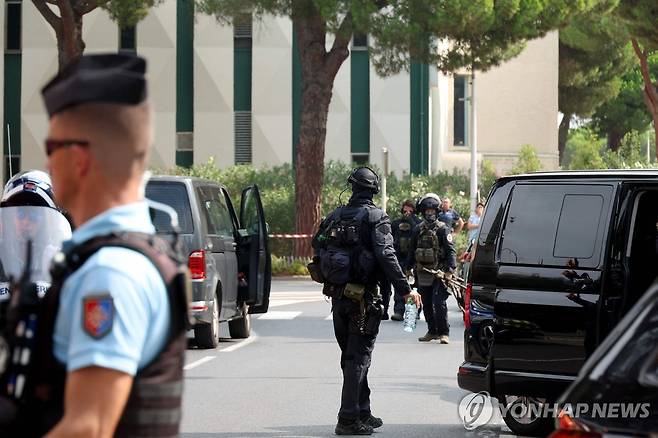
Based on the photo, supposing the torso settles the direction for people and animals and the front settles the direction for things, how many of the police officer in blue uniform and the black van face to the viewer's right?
1

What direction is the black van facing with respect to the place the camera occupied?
facing to the right of the viewer
